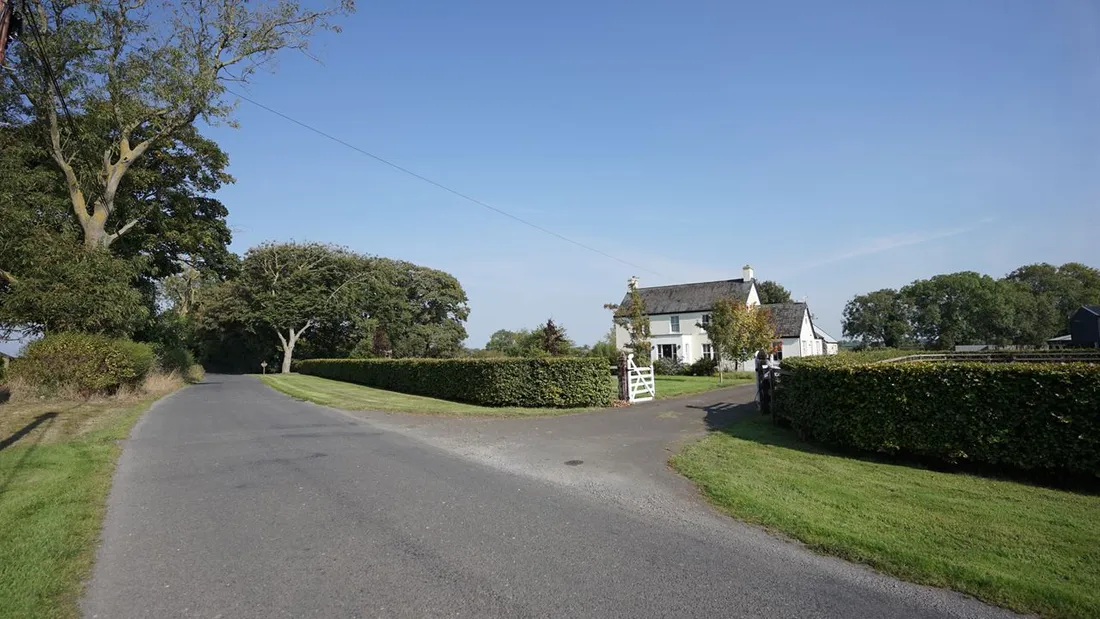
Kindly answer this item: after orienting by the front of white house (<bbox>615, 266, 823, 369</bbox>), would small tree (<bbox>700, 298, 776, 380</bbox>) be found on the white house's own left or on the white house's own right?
on the white house's own left

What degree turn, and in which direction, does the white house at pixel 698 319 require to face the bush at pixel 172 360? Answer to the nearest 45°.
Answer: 0° — it already faces it

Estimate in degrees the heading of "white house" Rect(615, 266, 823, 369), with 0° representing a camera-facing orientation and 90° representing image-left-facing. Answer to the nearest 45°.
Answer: approximately 45°

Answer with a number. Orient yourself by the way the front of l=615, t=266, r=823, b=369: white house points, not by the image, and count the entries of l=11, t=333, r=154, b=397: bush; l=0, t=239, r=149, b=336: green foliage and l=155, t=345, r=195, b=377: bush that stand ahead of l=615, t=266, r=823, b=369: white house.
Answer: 3
